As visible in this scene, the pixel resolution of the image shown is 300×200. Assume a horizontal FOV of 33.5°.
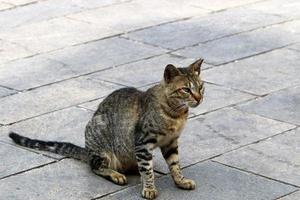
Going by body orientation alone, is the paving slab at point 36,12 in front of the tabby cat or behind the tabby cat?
behind

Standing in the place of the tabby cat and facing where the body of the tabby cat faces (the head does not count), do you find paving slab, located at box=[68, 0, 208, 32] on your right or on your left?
on your left

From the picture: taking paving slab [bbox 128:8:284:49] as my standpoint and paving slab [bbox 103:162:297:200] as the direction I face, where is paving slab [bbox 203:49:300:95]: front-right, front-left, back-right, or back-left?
front-left

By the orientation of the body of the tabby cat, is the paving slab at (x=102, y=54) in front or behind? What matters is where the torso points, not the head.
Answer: behind

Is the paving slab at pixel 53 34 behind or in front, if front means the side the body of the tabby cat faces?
behind

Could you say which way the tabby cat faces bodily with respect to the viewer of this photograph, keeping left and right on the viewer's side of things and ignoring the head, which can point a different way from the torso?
facing the viewer and to the right of the viewer

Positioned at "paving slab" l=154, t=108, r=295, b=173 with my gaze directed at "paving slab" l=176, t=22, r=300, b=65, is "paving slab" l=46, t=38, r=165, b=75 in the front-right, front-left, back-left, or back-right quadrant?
front-left

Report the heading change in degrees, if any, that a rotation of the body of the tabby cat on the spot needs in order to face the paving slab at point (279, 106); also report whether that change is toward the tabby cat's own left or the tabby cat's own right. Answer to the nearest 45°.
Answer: approximately 90° to the tabby cat's own left

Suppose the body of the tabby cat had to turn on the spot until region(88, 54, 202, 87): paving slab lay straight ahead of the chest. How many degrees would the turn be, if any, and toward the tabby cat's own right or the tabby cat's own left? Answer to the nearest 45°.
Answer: approximately 135° to the tabby cat's own left

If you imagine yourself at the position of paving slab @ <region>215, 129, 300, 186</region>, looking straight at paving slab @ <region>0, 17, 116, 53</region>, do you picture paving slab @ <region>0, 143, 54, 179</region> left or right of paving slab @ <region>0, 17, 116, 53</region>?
left
